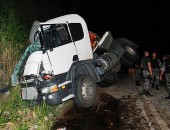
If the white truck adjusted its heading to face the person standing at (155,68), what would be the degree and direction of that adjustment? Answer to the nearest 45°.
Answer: approximately 180°

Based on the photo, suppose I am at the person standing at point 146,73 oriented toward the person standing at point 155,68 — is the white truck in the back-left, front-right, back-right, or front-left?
back-left

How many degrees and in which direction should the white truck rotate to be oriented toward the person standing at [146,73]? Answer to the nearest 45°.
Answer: approximately 180°

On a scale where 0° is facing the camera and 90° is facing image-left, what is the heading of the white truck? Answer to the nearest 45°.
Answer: approximately 45°
